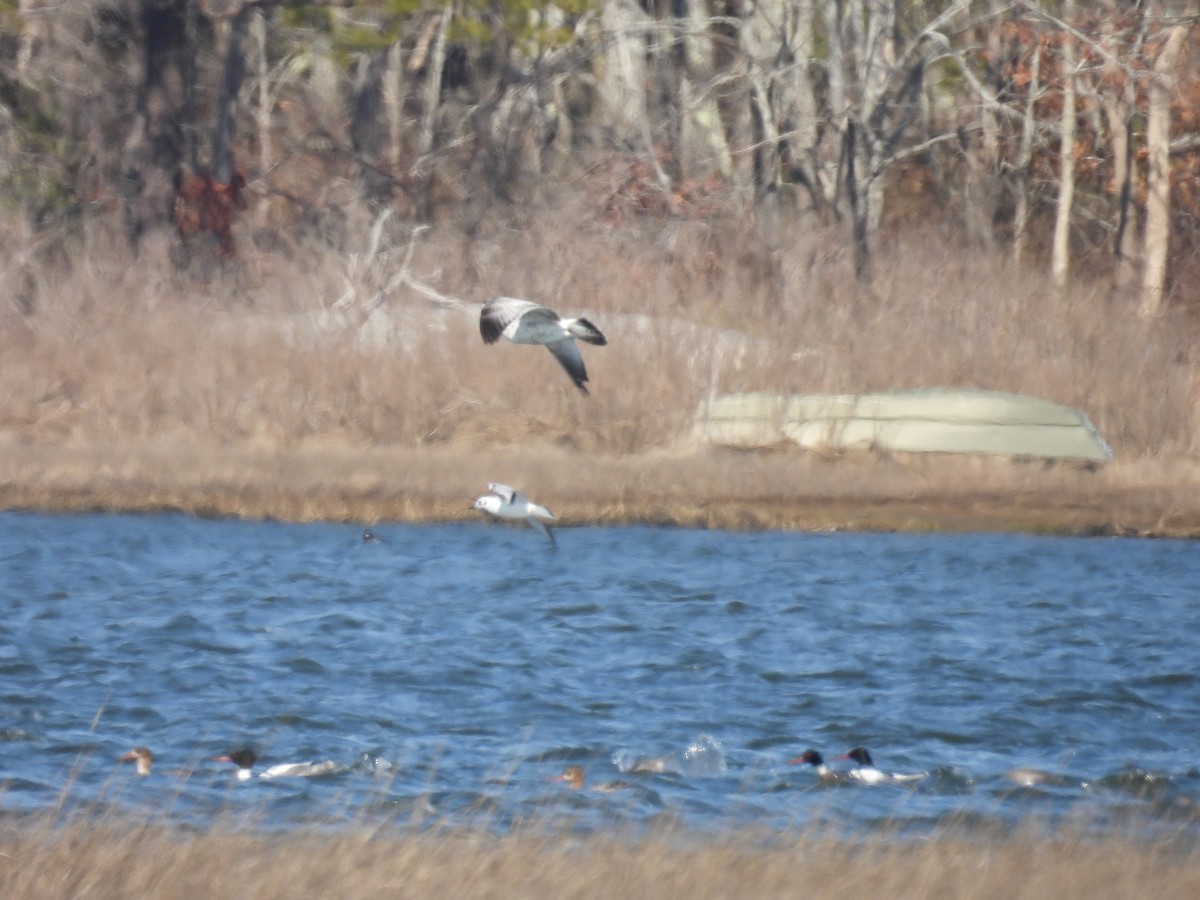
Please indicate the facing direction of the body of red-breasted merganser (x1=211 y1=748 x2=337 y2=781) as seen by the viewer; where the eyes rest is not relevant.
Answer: to the viewer's left

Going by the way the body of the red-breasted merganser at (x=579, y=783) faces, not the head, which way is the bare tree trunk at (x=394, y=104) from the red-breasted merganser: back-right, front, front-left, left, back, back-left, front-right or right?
right

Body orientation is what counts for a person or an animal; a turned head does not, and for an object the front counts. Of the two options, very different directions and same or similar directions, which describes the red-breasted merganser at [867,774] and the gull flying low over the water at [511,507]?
same or similar directions

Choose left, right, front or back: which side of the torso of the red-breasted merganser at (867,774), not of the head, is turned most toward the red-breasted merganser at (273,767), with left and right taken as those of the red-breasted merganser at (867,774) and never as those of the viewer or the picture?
front

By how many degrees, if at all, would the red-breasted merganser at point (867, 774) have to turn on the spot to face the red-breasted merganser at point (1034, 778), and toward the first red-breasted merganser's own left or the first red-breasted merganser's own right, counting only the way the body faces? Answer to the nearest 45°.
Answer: approximately 180°

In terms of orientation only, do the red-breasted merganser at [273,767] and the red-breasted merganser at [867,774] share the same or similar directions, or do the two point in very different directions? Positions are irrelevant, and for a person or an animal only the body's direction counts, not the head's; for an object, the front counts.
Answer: same or similar directions

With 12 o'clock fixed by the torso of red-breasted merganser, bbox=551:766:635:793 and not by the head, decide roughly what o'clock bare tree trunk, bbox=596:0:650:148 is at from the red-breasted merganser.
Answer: The bare tree trunk is roughly at 3 o'clock from the red-breasted merganser.

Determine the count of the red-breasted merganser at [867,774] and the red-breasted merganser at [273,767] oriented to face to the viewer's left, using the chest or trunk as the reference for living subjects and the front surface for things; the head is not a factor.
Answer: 2

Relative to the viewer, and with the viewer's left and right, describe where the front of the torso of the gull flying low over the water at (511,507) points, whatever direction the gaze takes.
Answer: facing to the left of the viewer

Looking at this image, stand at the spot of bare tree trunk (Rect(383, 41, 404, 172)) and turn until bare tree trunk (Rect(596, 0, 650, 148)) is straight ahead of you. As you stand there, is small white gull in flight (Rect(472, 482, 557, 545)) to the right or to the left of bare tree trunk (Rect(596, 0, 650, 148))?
right

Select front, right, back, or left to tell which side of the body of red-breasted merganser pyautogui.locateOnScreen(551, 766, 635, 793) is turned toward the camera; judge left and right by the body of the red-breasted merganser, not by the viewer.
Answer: left

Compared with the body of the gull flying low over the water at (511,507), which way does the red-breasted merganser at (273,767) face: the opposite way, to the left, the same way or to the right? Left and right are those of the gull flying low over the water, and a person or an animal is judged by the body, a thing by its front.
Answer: the same way

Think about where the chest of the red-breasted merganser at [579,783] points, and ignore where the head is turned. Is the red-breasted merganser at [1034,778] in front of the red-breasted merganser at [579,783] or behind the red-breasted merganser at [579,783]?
behind

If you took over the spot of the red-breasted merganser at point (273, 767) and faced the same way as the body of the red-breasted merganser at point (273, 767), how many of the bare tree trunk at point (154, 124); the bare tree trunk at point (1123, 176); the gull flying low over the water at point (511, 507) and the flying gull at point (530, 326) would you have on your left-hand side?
0

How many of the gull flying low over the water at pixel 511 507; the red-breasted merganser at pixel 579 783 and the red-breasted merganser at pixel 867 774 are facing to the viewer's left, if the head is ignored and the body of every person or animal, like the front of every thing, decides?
3

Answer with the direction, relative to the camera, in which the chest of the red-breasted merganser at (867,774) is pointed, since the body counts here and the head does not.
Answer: to the viewer's left

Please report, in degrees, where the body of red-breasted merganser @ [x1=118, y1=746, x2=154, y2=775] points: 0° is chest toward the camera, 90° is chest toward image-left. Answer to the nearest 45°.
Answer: approximately 90°

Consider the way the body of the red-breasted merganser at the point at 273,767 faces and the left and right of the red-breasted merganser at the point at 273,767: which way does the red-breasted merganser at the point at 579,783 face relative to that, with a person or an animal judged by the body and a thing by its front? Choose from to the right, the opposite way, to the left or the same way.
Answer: the same way

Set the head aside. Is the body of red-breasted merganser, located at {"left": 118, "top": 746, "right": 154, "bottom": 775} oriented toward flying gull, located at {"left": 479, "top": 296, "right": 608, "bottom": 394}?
no
